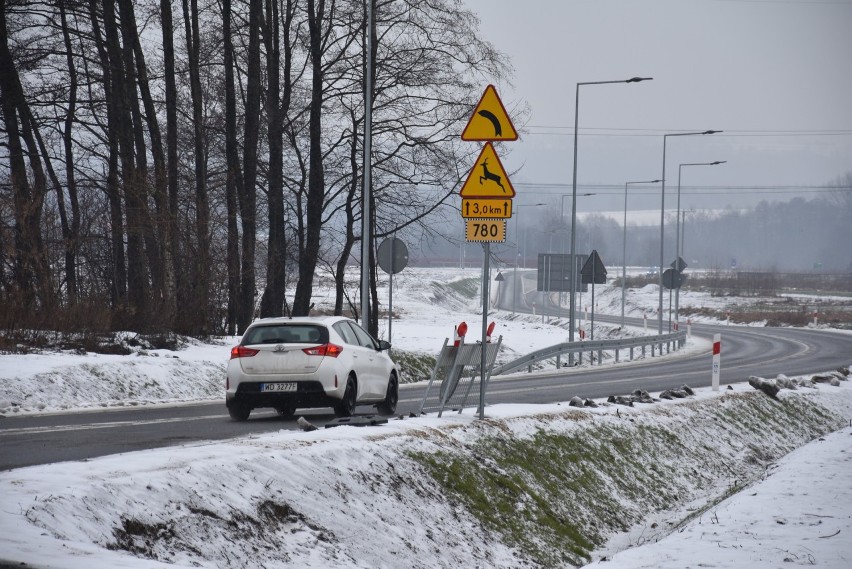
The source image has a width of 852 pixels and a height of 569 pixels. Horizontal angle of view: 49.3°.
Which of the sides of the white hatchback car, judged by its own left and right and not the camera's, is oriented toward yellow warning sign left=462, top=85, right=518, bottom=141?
right

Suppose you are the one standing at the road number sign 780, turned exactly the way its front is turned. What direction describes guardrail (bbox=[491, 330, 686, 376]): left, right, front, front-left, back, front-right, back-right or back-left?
back

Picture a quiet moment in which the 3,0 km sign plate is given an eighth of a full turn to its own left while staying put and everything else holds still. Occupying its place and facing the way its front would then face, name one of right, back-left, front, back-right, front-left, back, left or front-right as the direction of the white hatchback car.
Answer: back

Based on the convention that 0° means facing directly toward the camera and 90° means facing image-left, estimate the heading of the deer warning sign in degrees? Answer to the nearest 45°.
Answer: approximately 0°

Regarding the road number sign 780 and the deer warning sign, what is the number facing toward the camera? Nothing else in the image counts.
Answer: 2
